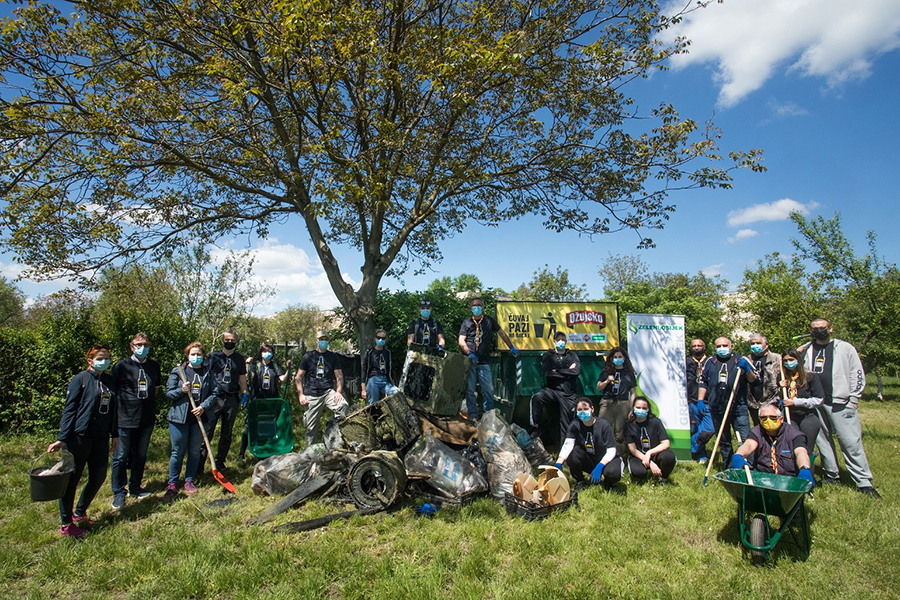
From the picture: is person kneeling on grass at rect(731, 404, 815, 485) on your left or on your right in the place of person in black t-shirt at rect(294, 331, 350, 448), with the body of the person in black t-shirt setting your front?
on your left

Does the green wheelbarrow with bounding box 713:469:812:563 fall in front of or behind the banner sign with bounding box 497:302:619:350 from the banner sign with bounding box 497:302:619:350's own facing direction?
in front

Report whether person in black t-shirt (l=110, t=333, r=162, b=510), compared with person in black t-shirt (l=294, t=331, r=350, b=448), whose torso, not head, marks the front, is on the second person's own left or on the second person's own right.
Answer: on the second person's own right

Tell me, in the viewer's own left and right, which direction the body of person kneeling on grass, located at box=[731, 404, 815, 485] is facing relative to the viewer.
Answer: facing the viewer

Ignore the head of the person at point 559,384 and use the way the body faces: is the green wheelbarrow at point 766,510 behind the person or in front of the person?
in front

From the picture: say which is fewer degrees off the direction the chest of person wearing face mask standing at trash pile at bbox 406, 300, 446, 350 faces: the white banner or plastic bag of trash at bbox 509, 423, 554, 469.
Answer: the plastic bag of trash

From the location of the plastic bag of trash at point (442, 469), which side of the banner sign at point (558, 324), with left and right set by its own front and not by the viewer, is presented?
front

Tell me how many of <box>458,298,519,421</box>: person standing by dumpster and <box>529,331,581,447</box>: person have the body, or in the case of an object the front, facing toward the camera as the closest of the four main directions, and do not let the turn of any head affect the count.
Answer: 2

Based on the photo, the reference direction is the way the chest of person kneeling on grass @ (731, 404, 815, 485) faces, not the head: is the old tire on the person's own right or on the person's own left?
on the person's own right

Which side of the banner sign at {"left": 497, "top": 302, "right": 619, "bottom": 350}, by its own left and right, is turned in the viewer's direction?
front

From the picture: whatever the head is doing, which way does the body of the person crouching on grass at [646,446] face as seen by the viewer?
toward the camera
